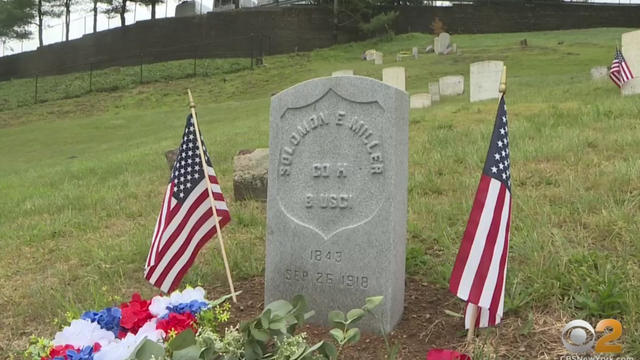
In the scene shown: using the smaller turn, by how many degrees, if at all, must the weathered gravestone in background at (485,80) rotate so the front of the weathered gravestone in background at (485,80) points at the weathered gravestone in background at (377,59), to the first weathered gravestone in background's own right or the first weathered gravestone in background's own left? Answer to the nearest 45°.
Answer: approximately 180°

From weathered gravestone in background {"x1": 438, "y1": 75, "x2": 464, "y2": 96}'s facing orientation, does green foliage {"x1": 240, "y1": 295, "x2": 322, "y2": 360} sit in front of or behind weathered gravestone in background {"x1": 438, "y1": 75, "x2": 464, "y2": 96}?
in front

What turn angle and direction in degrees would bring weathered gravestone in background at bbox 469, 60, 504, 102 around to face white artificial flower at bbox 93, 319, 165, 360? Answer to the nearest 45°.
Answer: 0° — it already faces it

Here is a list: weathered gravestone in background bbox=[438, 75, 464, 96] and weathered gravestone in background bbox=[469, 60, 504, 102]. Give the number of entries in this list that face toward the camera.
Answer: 2

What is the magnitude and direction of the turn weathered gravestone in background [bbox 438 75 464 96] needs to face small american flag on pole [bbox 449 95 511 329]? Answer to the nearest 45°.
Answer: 0° — it already faces it

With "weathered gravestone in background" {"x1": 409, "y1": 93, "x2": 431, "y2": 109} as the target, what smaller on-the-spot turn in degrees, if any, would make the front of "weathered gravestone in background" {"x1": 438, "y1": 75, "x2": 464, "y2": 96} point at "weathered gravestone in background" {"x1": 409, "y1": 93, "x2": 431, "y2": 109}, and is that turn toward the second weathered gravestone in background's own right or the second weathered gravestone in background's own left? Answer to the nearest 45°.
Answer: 0° — it already faces it

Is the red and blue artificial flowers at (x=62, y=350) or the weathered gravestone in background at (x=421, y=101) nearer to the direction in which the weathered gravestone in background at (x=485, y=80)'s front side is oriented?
the red and blue artificial flowers

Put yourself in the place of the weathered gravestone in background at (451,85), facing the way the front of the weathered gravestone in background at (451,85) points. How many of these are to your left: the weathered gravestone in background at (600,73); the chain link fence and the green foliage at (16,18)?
1

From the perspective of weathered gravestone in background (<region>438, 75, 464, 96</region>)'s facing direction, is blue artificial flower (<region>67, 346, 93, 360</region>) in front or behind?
in front

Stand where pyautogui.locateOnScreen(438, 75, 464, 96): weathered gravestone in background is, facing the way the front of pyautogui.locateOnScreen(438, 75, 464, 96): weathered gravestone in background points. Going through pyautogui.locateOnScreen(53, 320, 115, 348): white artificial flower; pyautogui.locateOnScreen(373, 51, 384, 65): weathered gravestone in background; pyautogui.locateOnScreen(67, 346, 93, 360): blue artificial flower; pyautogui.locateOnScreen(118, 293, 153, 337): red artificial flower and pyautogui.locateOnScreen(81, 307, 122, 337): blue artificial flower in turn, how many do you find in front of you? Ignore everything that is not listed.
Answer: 4

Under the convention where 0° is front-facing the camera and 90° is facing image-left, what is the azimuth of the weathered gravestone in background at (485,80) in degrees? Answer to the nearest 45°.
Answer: approximately 0°

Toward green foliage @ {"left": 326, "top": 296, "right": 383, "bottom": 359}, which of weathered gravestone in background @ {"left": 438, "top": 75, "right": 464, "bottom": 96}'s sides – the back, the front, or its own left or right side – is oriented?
front

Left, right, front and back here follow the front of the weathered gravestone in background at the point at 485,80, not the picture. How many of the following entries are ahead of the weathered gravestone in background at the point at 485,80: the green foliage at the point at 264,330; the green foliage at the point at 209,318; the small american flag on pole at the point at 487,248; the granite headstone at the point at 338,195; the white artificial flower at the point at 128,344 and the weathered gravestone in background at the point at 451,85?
5

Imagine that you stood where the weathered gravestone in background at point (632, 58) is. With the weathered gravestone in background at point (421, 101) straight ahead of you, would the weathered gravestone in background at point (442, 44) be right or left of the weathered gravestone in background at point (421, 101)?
right

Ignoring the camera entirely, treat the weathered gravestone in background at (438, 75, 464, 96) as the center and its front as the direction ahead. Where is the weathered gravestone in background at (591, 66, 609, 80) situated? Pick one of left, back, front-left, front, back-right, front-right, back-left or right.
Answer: left

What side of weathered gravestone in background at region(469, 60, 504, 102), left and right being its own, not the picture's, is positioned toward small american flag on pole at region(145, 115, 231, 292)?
front
